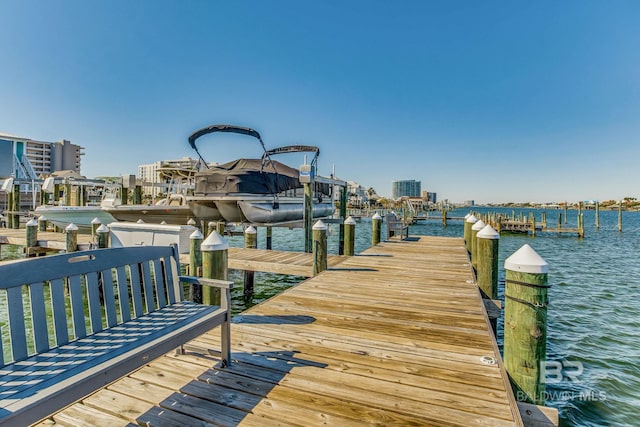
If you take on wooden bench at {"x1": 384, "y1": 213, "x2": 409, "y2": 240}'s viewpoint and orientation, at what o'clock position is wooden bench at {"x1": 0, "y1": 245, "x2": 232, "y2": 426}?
wooden bench at {"x1": 0, "y1": 245, "x2": 232, "y2": 426} is roughly at 2 o'clock from wooden bench at {"x1": 384, "y1": 213, "x2": 409, "y2": 240}.

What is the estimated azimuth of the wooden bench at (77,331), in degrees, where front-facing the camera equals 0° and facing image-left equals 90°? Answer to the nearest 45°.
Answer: approximately 315°

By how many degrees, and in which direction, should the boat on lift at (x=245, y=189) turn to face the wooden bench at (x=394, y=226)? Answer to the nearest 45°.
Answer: approximately 135° to its left

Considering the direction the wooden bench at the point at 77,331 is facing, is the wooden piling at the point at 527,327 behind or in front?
in front

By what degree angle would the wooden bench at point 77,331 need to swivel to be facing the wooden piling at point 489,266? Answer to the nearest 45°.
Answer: approximately 45° to its left

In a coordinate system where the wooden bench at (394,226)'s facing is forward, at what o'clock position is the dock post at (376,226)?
The dock post is roughly at 2 o'clock from the wooden bench.

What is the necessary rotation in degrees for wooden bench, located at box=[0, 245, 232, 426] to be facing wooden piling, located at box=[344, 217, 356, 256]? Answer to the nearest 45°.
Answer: approximately 90° to its left

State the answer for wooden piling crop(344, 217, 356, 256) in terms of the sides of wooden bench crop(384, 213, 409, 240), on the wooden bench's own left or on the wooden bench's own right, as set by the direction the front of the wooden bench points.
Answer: on the wooden bench's own right

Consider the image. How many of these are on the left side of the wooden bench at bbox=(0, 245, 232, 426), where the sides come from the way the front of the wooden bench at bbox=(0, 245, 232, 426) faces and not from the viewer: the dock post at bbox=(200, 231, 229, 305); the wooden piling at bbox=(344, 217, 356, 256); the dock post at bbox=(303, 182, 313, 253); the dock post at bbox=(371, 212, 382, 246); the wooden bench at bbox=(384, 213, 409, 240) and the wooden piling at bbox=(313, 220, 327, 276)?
6

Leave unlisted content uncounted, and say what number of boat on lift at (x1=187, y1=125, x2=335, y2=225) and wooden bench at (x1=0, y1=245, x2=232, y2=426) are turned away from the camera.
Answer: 0

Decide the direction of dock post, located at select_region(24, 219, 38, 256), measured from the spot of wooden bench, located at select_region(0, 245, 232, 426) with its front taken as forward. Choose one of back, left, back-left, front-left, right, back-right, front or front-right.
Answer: back-left
